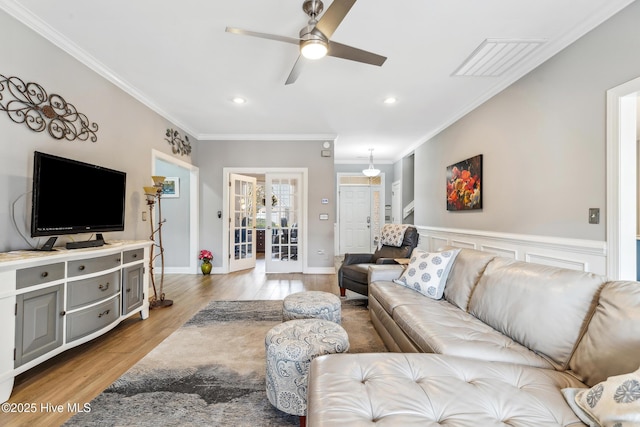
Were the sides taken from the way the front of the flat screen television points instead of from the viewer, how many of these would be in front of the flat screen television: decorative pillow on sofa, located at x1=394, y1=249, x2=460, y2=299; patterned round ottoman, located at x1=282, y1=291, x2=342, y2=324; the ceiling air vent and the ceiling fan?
4

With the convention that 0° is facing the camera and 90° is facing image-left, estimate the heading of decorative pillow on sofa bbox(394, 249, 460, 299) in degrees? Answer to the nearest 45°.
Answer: approximately 45°

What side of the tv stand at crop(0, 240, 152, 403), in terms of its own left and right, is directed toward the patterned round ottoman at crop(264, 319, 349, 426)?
front

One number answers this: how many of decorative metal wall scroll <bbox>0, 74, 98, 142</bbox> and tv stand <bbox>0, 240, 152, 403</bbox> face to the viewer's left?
0

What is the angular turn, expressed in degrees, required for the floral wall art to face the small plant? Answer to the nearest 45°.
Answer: approximately 45° to its right

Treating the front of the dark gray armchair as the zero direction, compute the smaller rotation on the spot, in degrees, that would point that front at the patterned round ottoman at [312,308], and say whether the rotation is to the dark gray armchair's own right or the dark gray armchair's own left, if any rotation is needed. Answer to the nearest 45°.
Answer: approximately 45° to the dark gray armchair's own left

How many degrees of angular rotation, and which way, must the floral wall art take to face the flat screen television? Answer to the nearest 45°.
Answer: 0° — it already faces it

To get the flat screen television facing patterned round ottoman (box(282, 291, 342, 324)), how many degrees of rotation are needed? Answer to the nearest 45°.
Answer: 0° — it already faces it

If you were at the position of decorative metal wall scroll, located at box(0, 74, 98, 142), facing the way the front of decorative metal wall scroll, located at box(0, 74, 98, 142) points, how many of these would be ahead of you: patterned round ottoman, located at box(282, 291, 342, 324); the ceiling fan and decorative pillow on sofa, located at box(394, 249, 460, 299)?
3

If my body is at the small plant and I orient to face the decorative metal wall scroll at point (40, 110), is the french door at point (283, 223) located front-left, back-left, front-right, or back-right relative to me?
back-left

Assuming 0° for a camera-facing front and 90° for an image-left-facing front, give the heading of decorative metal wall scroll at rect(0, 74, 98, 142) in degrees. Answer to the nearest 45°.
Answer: approximately 315°

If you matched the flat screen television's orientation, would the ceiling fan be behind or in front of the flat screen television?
in front

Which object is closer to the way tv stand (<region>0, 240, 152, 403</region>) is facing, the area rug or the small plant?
the area rug

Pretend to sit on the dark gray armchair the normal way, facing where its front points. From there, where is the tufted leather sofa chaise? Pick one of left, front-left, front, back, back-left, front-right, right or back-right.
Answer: front-left

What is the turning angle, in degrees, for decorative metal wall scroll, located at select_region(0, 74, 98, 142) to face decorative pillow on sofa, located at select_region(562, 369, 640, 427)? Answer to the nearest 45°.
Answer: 0° — it already faces it

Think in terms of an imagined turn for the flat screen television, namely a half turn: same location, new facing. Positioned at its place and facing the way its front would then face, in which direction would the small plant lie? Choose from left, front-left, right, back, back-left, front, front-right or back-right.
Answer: right

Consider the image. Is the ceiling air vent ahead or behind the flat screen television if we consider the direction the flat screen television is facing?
ahead

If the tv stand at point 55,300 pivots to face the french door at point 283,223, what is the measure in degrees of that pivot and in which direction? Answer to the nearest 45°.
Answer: approximately 90° to its left

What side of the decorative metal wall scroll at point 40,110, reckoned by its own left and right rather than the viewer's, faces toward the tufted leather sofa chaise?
front

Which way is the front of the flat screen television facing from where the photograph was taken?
facing the viewer and to the right of the viewer
